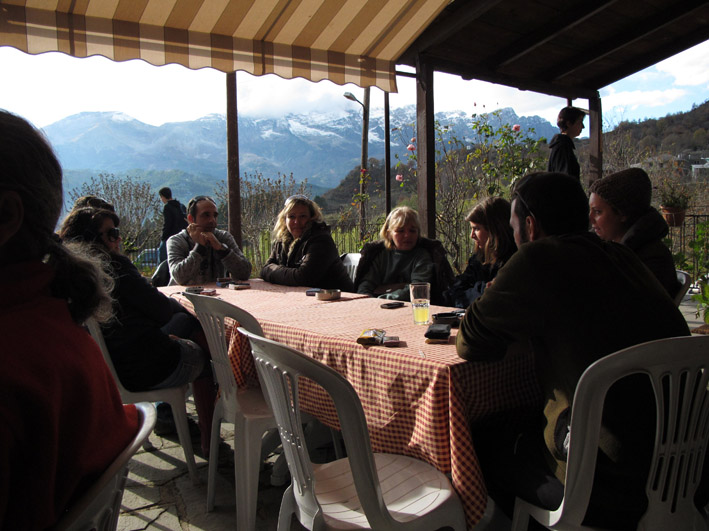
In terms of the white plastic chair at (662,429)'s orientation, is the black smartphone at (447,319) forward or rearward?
forward

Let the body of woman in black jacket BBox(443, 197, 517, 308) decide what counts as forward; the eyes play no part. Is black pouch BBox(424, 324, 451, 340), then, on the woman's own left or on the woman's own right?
on the woman's own left

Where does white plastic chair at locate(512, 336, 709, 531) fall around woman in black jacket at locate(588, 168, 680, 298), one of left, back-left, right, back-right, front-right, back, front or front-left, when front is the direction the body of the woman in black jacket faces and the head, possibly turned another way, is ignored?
left

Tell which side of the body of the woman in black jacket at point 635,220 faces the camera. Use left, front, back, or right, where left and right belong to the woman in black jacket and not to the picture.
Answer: left

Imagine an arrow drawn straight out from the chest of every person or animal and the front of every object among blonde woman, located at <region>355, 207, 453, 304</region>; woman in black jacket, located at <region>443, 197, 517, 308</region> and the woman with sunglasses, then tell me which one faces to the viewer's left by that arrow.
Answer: the woman in black jacket

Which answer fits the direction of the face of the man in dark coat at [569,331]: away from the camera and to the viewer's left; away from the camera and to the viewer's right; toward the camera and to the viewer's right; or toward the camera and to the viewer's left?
away from the camera and to the viewer's left

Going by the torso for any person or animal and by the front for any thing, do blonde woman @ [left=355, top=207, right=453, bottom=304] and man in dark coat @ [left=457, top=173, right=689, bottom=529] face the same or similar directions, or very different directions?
very different directions

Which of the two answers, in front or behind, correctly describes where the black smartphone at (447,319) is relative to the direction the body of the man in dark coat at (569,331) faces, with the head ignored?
in front

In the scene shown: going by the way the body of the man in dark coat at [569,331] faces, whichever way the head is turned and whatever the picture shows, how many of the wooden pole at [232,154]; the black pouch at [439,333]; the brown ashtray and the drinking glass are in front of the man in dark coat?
4

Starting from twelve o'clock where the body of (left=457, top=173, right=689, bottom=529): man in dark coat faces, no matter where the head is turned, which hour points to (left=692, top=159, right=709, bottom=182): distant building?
The distant building is roughly at 2 o'clock from the man in dark coat.

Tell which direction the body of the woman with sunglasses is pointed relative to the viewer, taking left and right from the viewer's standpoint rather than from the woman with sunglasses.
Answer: facing to the right of the viewer
